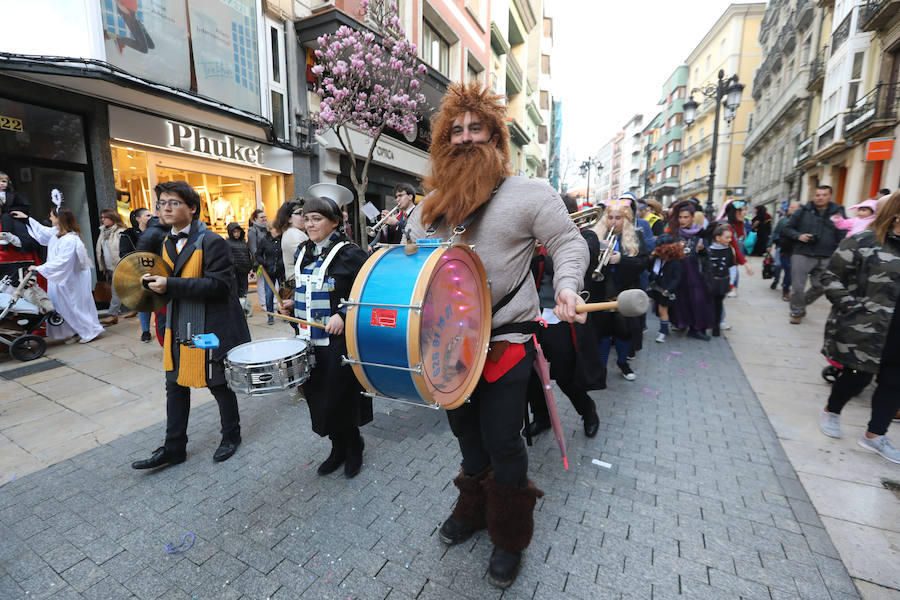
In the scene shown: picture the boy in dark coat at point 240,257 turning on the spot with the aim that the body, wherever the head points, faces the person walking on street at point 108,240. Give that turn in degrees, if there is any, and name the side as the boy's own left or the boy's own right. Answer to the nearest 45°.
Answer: approximately 135° to the boy's own right

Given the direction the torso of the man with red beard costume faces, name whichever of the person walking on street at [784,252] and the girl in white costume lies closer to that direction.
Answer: the girl in white costume

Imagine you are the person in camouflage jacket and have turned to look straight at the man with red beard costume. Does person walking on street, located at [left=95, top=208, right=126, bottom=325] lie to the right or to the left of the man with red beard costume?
right

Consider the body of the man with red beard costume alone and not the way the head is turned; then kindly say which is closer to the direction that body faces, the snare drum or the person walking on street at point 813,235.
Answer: the snare drum

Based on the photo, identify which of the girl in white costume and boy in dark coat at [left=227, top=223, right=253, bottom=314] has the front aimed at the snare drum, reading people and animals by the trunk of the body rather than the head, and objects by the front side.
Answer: the boy in dark coat

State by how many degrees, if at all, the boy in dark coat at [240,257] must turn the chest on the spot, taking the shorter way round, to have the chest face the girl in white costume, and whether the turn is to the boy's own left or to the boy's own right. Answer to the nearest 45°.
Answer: approximately 90° to the boy's own right

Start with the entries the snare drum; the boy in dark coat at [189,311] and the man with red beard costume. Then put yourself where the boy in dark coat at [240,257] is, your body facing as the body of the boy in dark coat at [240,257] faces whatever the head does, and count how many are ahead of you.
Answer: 3

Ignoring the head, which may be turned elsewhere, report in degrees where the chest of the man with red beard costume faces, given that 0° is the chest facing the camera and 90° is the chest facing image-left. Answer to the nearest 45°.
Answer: approximately 45°

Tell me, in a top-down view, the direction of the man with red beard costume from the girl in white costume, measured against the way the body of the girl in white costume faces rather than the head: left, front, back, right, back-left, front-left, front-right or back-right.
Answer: left

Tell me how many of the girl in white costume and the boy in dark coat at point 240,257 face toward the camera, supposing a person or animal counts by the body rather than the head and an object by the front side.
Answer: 1

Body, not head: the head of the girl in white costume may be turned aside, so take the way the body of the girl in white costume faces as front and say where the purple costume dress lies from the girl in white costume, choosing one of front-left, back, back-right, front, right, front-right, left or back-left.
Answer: back-left

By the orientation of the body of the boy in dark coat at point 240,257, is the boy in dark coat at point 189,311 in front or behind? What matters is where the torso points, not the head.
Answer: in front

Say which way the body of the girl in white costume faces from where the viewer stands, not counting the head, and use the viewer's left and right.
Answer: facing to the left of the viewer

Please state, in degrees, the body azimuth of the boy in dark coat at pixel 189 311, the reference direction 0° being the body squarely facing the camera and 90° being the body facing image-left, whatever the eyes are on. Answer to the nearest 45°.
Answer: approximately 45°

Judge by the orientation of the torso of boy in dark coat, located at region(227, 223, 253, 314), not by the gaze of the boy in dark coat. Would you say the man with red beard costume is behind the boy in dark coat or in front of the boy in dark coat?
in front

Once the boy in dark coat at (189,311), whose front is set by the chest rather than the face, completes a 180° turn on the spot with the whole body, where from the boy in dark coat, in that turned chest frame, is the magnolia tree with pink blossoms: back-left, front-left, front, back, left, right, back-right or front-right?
front
